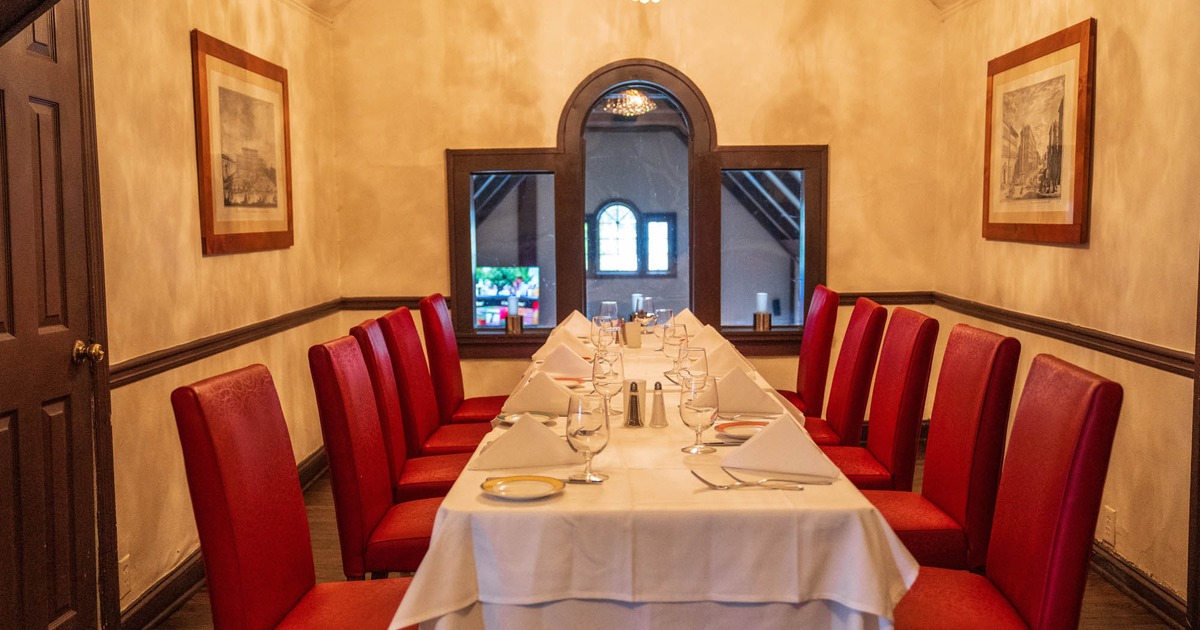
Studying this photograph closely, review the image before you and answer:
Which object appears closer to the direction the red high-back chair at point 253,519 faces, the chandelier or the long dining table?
the long dining table

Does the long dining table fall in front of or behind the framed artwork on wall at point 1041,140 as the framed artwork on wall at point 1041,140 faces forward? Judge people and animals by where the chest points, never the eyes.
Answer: in front

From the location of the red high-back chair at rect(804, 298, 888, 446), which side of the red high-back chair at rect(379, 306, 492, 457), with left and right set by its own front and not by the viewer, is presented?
front

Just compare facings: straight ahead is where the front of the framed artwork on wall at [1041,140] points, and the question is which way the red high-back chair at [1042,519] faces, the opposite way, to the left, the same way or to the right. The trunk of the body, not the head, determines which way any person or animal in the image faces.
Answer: the same way

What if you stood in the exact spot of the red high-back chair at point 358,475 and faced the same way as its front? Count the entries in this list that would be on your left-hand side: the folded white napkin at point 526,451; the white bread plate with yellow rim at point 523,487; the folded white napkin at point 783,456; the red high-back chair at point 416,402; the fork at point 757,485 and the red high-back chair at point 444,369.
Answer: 2

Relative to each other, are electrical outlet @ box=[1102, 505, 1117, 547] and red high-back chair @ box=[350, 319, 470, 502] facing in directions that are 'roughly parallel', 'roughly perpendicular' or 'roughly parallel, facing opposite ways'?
roughly parallel, facing opposite ways

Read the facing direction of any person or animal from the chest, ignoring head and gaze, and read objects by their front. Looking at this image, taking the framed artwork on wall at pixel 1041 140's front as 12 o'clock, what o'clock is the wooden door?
The wooden door is roughly at 12 o'clock from the framed artwork on wall.

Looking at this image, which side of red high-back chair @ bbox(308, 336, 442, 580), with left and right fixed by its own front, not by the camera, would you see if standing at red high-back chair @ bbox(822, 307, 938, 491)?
front

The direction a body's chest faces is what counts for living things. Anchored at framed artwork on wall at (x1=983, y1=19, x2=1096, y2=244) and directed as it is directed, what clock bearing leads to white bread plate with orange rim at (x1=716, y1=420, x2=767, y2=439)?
The white bread plate with orange rim is roughly at 11 o'clock from the framed artwork on wall.

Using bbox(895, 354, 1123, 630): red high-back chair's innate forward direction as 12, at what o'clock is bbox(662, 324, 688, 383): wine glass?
The wine glass is roughly at 3 o'clock from the red high-back chair.

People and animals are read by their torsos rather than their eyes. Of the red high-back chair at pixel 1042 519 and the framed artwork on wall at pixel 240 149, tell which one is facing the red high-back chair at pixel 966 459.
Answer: the framed artwork on wall

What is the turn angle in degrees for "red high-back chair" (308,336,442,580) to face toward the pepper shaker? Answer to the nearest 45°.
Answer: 0° — it already faces it

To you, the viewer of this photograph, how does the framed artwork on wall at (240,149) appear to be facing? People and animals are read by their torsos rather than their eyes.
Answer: facing the viewer and to the right of the viewer

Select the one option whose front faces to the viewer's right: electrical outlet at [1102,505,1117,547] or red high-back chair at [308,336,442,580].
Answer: the red high-back chair

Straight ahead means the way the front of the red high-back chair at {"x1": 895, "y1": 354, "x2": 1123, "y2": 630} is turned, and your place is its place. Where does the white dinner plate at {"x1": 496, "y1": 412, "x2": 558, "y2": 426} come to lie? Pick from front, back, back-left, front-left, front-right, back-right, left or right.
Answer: front-right

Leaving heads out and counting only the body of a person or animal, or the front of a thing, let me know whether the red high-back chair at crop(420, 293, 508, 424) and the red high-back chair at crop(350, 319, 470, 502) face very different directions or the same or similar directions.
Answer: same or similar directions

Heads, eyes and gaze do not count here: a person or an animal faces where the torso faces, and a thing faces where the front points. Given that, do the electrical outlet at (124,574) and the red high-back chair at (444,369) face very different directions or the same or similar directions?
same or similar directions

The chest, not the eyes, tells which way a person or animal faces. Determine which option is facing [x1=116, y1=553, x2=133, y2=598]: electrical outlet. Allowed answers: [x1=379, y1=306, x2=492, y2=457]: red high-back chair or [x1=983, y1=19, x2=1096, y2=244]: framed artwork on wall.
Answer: the framed artwork on wall

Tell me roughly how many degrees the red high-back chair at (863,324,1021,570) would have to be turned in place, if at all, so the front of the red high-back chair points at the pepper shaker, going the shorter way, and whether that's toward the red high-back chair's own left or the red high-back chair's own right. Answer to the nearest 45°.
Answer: approximately 45° to the red high-back chair's own right

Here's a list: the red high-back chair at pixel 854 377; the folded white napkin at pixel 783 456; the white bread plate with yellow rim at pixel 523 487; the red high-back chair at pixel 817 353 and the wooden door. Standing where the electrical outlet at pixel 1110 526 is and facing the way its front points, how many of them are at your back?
0

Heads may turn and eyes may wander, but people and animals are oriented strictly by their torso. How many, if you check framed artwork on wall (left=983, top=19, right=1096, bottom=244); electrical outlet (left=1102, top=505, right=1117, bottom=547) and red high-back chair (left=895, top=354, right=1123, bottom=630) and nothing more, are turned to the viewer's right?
0

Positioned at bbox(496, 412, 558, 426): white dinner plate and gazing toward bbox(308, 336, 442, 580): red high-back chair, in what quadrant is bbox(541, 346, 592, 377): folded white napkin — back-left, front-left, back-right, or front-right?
back-right

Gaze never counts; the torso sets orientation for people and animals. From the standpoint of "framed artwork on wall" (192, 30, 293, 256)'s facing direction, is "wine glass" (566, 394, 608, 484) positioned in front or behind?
in front
